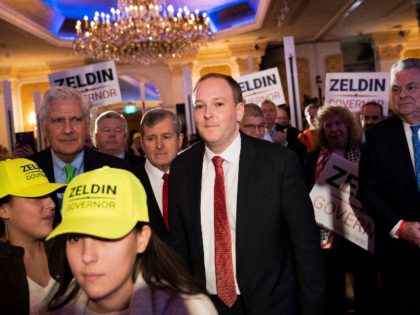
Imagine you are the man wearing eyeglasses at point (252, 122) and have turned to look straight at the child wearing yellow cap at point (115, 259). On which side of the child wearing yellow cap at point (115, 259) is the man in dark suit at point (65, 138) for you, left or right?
right

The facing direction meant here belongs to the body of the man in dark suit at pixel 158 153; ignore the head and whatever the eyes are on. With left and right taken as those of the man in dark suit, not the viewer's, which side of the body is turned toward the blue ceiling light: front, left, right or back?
back

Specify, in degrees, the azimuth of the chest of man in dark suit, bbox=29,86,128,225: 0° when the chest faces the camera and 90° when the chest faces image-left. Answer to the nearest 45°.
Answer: approximately 0°

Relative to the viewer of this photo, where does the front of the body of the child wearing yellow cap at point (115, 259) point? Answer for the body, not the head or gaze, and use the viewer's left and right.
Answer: facing the viewer and to the left of the viewer

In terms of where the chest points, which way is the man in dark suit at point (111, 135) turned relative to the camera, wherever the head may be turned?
toward the camera

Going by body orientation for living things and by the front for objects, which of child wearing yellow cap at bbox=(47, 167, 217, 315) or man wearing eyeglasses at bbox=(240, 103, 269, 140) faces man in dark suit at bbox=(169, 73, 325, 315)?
the man wearing eyeglasses

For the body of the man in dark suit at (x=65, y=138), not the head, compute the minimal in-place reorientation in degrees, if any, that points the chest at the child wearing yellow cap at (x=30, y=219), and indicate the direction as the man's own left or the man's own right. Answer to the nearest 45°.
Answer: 0° — they already face them

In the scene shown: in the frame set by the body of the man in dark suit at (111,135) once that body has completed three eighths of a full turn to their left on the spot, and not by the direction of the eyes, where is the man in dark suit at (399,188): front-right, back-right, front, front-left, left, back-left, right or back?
right

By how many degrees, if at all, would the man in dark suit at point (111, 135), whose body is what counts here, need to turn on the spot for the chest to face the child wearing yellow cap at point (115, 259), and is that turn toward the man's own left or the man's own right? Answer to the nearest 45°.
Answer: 0° — they already face them

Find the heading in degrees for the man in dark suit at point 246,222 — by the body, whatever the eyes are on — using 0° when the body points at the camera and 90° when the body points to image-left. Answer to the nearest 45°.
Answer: approximately 45°

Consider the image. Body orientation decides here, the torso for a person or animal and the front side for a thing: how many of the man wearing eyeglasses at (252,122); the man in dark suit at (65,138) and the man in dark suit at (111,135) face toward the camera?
3

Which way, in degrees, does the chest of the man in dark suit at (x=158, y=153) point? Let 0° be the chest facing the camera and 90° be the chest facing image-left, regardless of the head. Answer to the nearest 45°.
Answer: approximately 0°

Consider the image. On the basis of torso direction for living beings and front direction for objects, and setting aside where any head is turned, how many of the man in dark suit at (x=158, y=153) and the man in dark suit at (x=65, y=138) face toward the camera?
2

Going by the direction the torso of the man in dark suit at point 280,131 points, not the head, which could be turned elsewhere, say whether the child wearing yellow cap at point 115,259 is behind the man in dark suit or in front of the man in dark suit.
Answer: in front
